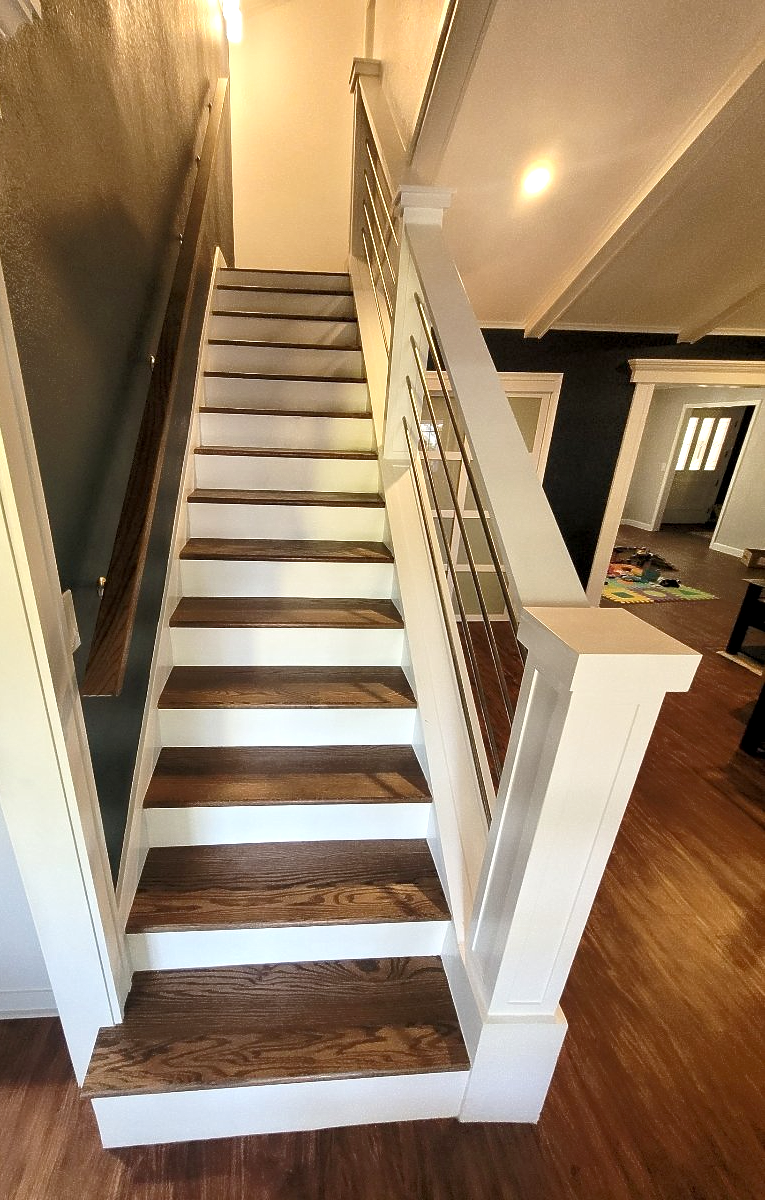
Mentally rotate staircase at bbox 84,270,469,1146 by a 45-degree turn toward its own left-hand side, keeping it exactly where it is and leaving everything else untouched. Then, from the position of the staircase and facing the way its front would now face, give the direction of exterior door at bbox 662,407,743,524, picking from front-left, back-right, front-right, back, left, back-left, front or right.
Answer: left

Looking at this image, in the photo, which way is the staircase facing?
toward the camera
